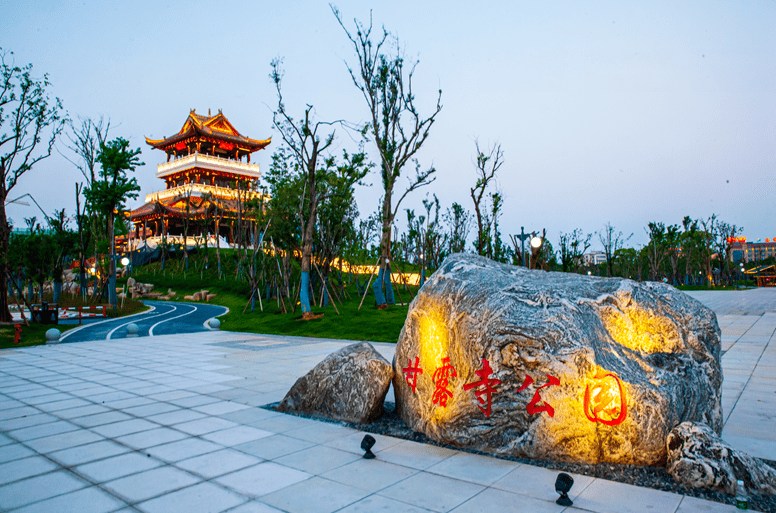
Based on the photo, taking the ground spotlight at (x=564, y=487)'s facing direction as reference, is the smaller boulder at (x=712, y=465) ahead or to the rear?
ahead

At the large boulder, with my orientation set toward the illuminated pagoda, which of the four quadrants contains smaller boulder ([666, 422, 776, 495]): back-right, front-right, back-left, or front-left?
back-right

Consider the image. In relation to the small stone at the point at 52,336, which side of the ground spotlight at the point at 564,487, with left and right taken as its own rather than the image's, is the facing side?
left

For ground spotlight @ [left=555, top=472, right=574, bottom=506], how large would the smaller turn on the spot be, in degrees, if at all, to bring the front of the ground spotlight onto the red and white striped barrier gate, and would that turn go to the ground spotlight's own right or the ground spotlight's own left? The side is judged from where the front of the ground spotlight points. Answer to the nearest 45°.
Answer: approximately 90° to the ground spotlight's own left

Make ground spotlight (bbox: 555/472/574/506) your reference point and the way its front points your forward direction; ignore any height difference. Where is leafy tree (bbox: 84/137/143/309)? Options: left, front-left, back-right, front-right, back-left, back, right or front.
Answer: left

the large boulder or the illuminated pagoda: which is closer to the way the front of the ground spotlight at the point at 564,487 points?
the large boulder

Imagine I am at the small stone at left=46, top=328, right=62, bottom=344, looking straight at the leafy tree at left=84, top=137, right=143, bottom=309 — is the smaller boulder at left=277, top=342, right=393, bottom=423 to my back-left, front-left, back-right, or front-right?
back-right

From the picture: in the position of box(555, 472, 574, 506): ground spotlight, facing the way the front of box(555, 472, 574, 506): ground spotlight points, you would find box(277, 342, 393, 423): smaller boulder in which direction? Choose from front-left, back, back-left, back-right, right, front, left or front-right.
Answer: left

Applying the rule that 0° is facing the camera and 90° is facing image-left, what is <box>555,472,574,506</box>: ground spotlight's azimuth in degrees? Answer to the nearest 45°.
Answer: approximately 225°
